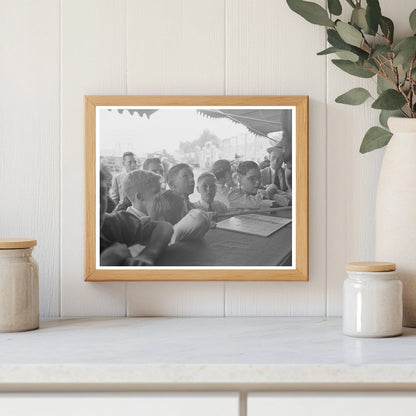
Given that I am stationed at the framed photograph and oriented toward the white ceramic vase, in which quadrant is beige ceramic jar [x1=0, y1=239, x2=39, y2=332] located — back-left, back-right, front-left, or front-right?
back-right

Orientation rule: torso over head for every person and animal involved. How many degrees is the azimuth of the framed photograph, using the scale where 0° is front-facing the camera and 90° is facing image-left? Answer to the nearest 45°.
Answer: approximately 0°
